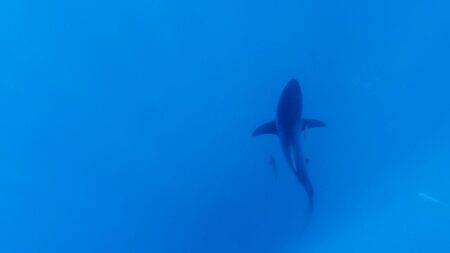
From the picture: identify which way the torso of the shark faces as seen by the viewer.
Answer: away from the camera
